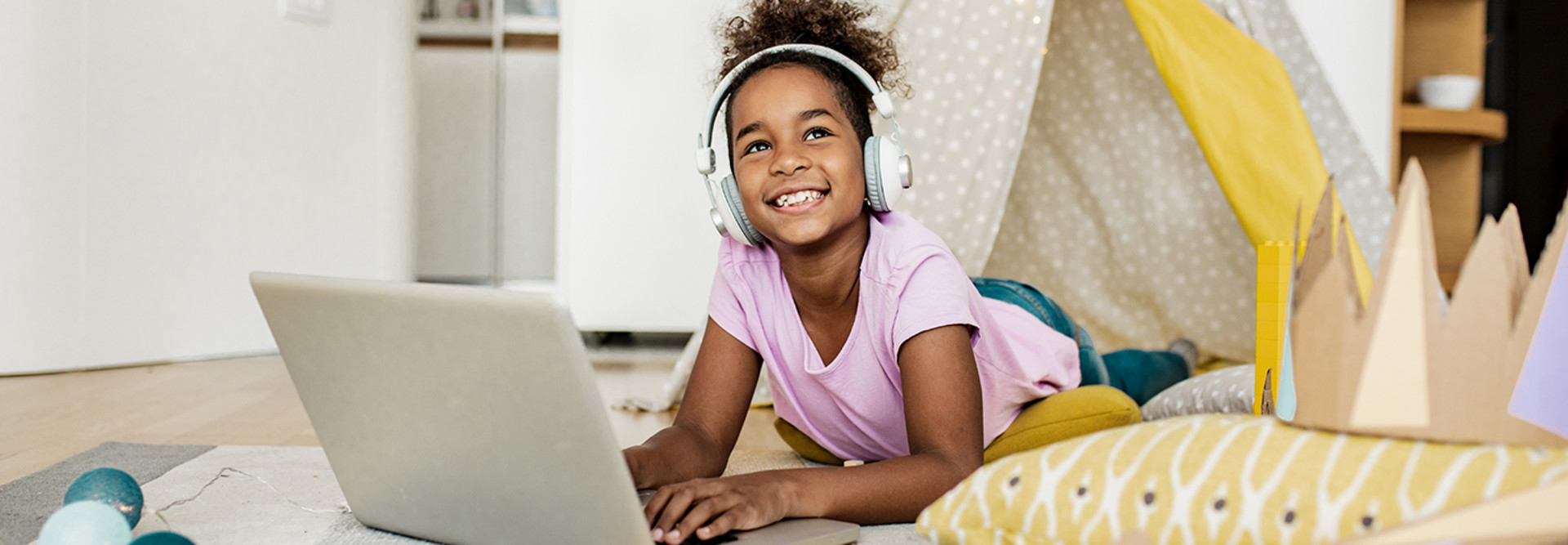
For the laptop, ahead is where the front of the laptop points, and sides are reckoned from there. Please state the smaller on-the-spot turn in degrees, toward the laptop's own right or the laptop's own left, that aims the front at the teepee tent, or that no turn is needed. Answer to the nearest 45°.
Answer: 0° — it already faces it

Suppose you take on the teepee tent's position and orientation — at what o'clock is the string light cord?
The string light cord is roughly at 1 o'clock from the teepee tent.

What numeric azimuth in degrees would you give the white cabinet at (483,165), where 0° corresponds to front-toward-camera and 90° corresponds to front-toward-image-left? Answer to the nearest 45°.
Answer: approximately 0°

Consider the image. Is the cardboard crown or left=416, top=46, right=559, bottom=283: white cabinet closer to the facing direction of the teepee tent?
the cardboard crown

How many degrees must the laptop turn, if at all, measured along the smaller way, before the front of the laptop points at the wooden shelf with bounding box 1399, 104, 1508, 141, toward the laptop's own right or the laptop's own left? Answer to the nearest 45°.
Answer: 0° — it already faces it

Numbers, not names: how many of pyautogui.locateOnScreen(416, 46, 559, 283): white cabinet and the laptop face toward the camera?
1

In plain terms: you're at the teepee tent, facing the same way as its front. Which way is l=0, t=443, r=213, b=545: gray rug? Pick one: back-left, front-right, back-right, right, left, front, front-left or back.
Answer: front-right

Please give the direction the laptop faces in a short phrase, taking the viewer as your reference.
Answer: facing away from the viewer and to the right of the viewer

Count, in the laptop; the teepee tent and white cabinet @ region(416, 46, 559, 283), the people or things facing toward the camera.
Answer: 2
